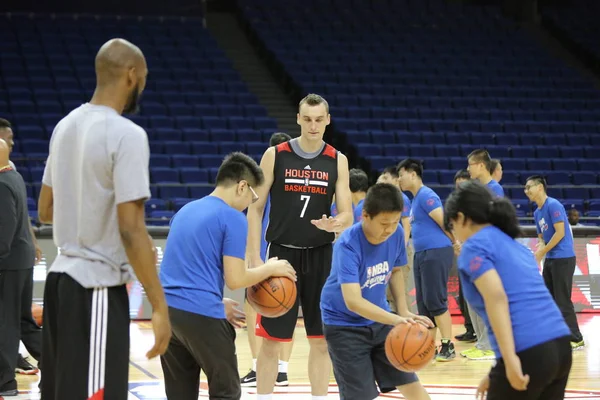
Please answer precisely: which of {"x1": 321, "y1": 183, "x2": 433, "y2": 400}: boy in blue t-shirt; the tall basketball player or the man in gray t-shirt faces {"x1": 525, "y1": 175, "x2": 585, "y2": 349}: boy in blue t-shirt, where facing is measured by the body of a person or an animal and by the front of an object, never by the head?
the man in gray t-shirt

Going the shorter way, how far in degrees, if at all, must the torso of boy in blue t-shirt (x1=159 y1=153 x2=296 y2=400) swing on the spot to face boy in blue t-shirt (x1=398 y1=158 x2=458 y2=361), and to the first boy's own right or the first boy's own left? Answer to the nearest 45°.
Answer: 0° — they already face them

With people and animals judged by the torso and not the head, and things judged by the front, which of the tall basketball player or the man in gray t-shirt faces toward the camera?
the tall basketball player

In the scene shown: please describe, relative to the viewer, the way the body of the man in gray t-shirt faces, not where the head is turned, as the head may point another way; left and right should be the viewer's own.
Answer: facing away from the viewer and to the right of the viewer

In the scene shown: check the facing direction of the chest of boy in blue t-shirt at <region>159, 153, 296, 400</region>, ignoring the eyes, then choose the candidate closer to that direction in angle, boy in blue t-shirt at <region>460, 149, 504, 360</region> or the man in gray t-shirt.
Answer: the boy in blue t-shirt

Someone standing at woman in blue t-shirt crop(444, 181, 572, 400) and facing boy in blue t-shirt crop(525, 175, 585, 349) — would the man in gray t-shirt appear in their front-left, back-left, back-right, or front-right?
back-left

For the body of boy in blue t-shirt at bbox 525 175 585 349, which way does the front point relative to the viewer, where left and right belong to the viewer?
facing the viewer and to the left of the viewer

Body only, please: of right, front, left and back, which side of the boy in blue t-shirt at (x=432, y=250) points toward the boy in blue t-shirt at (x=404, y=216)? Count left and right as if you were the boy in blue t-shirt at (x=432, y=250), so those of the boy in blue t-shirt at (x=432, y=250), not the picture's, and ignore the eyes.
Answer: right

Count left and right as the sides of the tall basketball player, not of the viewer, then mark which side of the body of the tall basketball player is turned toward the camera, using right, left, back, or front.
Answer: front

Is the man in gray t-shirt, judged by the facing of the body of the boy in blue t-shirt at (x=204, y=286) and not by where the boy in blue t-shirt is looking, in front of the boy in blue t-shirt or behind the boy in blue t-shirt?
behind

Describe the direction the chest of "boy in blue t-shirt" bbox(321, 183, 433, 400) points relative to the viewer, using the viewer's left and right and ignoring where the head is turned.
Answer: facing the viewer and to the right of the viewer

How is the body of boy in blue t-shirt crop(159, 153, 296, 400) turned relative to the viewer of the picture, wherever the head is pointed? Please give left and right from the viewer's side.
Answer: facing away from the viewer and to the right of the viewer

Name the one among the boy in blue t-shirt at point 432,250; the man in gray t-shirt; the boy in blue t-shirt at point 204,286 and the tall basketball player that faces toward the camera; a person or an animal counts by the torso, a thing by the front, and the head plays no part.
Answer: the tall basketball player

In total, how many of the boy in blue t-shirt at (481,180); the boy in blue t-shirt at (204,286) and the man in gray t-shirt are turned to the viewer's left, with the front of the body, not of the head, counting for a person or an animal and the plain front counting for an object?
1

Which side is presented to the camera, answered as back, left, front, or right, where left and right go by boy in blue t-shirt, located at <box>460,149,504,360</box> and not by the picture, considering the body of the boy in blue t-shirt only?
left
